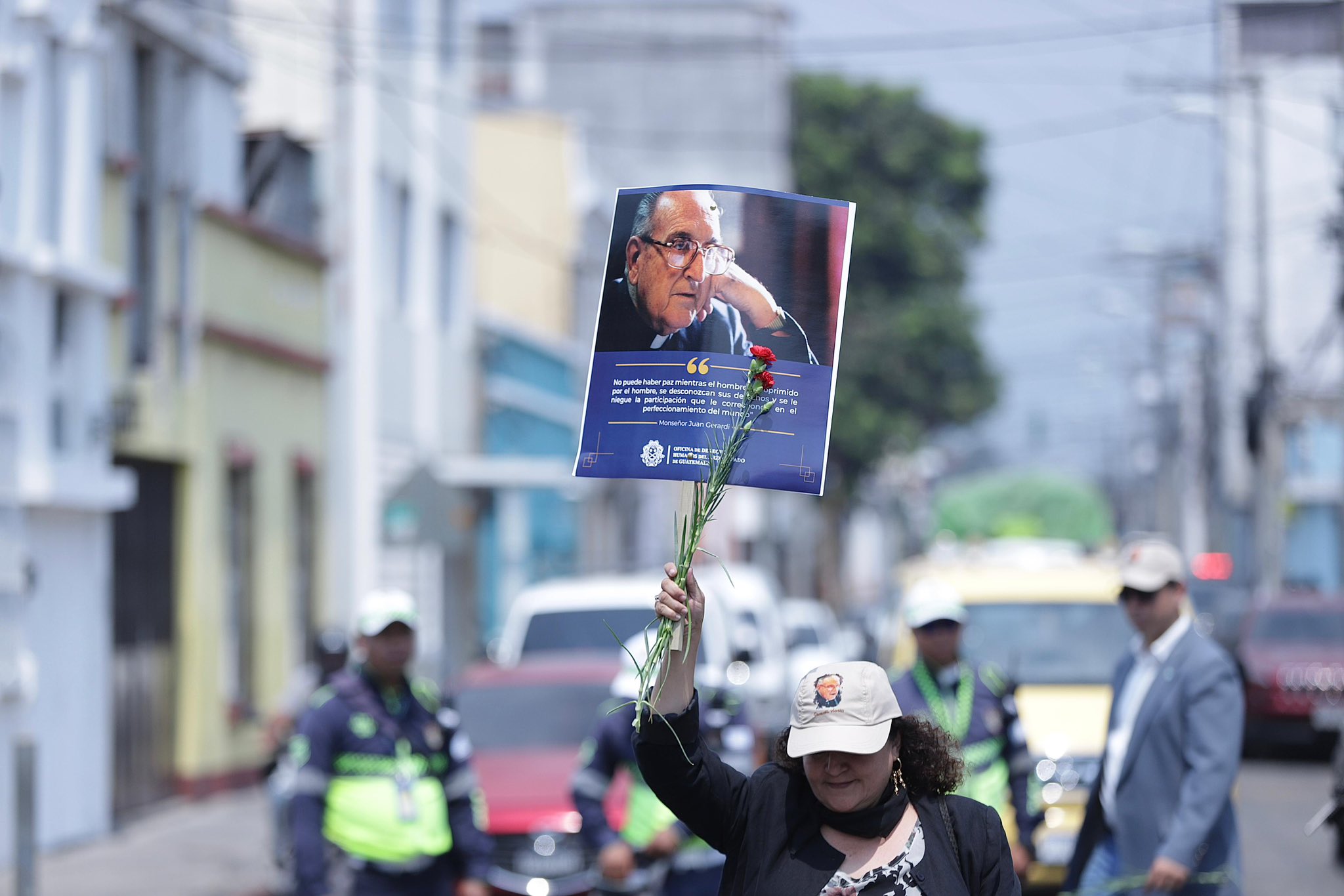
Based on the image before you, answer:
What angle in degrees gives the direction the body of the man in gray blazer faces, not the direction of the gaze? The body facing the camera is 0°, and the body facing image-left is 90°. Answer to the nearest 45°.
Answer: approximately 45°

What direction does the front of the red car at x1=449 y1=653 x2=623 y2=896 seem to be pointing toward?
toward the camera

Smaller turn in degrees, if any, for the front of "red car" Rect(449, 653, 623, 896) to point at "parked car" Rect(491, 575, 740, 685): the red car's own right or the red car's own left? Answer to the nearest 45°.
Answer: approximately 180°

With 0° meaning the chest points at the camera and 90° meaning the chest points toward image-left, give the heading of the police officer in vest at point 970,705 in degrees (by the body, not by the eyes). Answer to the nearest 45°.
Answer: approximately 0°

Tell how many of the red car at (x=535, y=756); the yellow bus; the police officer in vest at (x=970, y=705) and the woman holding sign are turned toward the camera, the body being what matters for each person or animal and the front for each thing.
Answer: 4

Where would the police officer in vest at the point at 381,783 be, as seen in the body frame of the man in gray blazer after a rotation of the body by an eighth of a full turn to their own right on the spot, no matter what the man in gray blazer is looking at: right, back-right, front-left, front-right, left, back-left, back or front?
front

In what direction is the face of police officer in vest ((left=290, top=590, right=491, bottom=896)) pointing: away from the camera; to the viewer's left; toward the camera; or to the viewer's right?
toward the camera

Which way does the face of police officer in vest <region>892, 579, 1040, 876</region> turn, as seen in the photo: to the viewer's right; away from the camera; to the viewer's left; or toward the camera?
toward the camera

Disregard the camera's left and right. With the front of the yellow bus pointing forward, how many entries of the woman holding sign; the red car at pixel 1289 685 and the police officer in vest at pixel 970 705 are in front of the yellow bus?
2

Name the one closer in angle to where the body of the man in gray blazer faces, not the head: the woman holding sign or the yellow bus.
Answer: the woman holding sign
